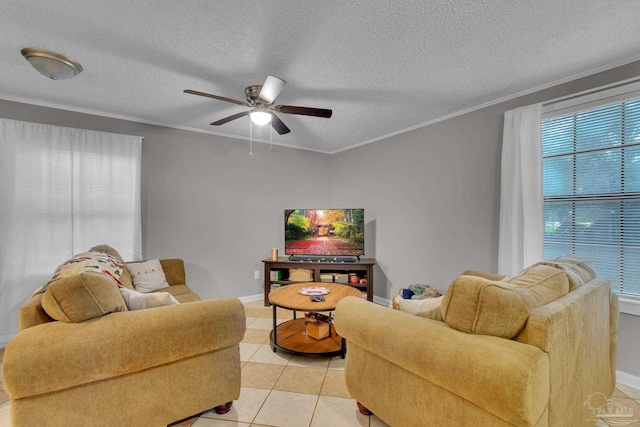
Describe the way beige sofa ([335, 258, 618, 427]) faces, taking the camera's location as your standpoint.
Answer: facing away from the viewer and to the left of the viewer

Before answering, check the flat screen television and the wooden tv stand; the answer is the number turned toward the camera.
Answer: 2

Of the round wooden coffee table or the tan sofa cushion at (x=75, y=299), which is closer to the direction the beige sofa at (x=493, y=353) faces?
the round wooden coffee table

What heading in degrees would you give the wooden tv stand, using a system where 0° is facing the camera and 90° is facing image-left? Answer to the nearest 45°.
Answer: approximately 0°

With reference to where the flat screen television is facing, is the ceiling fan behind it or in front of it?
in front

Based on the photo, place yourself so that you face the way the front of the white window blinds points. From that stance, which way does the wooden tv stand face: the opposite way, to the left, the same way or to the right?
to the left

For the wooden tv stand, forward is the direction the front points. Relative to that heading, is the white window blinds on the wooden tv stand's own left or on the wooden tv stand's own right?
on the wooden tv stand's own left

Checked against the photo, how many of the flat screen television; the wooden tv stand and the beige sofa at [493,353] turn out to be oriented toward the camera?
2

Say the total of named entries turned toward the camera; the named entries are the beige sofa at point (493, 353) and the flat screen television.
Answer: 1

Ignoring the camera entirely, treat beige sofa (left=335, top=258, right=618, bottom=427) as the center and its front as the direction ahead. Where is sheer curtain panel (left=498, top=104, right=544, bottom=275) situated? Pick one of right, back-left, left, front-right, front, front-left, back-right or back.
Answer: front-right

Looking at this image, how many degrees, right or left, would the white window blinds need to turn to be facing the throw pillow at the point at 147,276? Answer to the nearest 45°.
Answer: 0° — it already faces it

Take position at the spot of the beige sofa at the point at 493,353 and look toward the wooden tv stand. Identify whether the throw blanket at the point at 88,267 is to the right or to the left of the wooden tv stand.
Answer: left

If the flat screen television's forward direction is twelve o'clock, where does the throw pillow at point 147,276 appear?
The throw pillow is roughly at 2 o'clock from the flat screen television.
